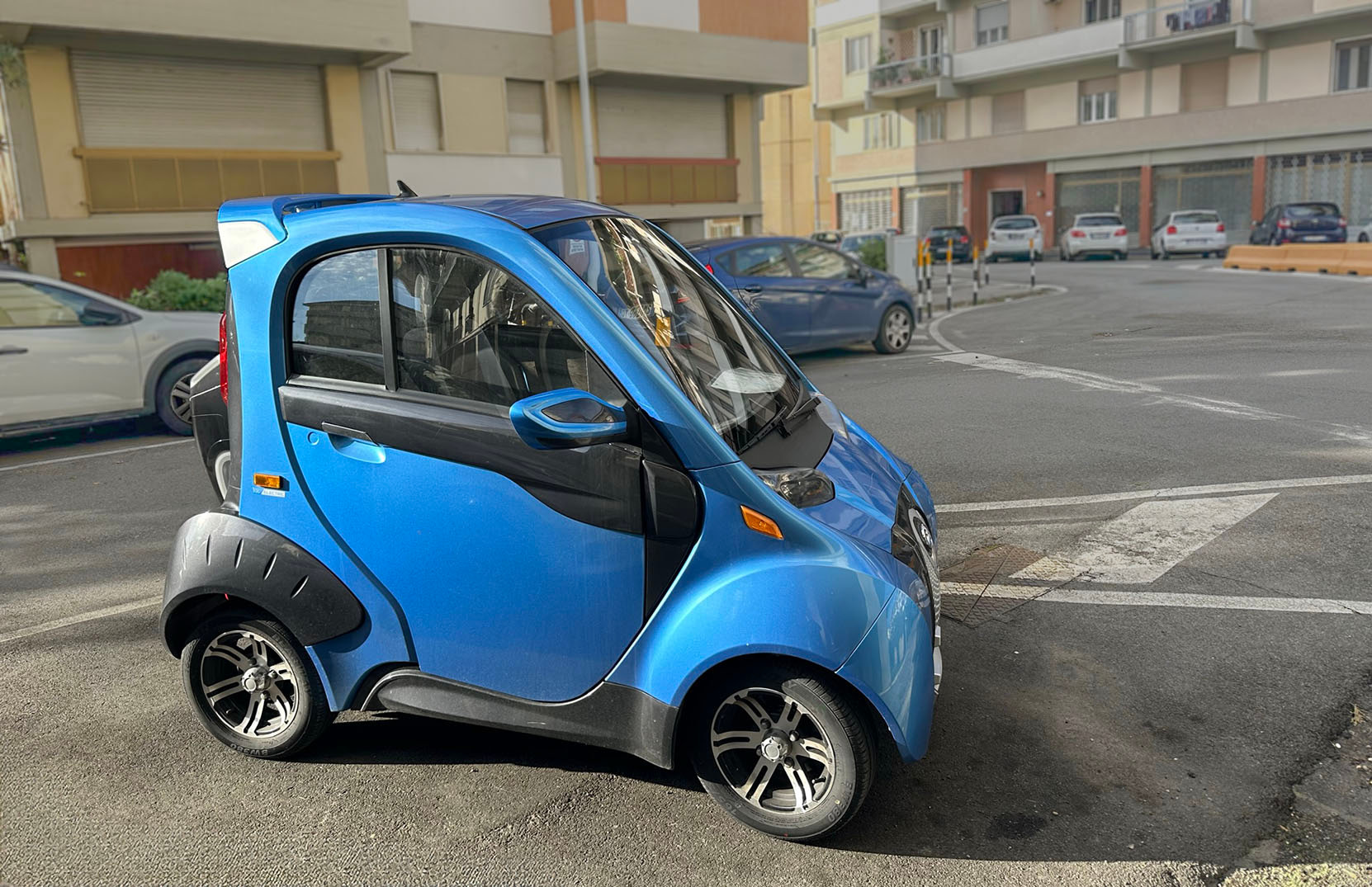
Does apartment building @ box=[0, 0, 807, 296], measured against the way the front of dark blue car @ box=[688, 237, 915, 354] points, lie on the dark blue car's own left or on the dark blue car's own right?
on the dark blue car's own left

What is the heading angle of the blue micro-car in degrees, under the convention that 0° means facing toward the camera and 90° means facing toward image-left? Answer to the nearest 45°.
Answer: approximately 315°

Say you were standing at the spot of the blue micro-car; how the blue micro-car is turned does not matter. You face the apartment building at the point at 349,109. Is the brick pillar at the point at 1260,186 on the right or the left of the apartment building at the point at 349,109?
right
